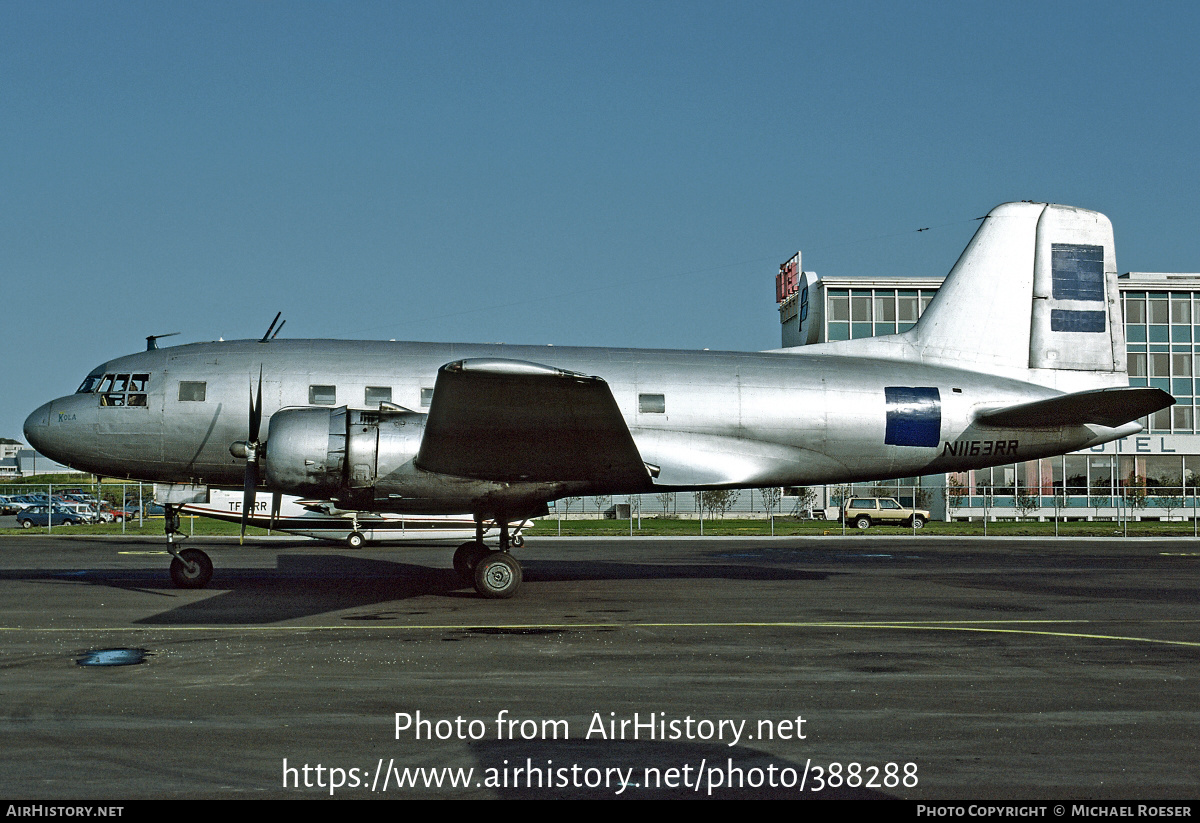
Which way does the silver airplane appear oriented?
to the viewer's left
